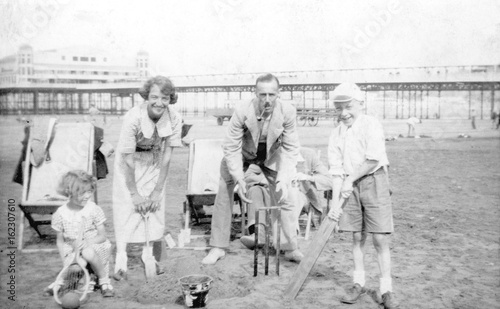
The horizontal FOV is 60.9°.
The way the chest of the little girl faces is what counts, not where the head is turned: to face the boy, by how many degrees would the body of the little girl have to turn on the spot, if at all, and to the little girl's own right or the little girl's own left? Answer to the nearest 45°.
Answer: approximately 90° to the little girl's own left

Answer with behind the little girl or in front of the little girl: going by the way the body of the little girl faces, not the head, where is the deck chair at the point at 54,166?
behind

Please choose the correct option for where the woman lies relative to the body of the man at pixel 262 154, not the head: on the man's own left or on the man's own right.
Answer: on the man's own right

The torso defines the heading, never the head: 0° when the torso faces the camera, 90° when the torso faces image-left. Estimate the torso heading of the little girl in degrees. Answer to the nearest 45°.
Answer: approximately 0°

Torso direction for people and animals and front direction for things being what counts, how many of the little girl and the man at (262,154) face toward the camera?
2

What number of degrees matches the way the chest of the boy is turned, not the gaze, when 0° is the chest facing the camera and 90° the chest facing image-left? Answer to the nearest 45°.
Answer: approximately 45°

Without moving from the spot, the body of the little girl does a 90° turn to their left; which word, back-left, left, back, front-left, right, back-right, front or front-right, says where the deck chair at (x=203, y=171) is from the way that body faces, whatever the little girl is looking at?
front-left

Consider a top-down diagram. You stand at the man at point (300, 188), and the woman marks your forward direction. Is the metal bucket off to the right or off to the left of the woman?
left
